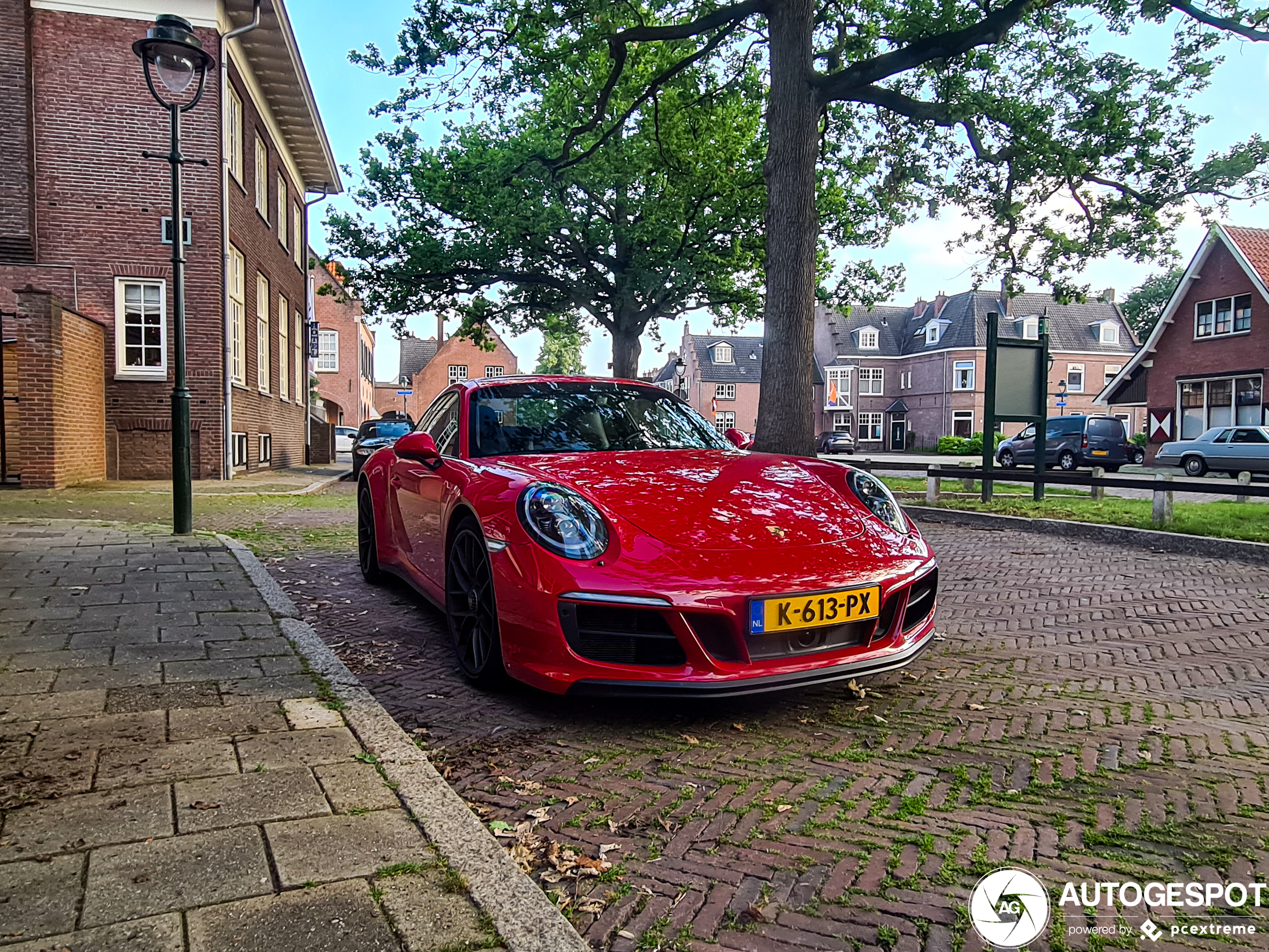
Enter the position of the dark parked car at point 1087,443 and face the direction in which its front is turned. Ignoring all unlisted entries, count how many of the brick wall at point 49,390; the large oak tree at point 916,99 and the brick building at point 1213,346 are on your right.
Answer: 1

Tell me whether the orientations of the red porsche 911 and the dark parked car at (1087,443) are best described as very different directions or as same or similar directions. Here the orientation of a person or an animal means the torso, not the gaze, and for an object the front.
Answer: very different directions

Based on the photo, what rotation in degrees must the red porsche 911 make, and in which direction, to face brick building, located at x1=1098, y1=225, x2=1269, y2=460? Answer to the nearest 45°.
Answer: approximately 90° to its left

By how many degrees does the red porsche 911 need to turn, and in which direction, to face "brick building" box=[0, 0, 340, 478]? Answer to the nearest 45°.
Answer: approximately 180°

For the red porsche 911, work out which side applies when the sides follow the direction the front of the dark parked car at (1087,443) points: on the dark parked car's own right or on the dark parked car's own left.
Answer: on the dark parked car's own left

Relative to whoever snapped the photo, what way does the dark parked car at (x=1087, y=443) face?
facing away from the viewer and to the left of the viewer
